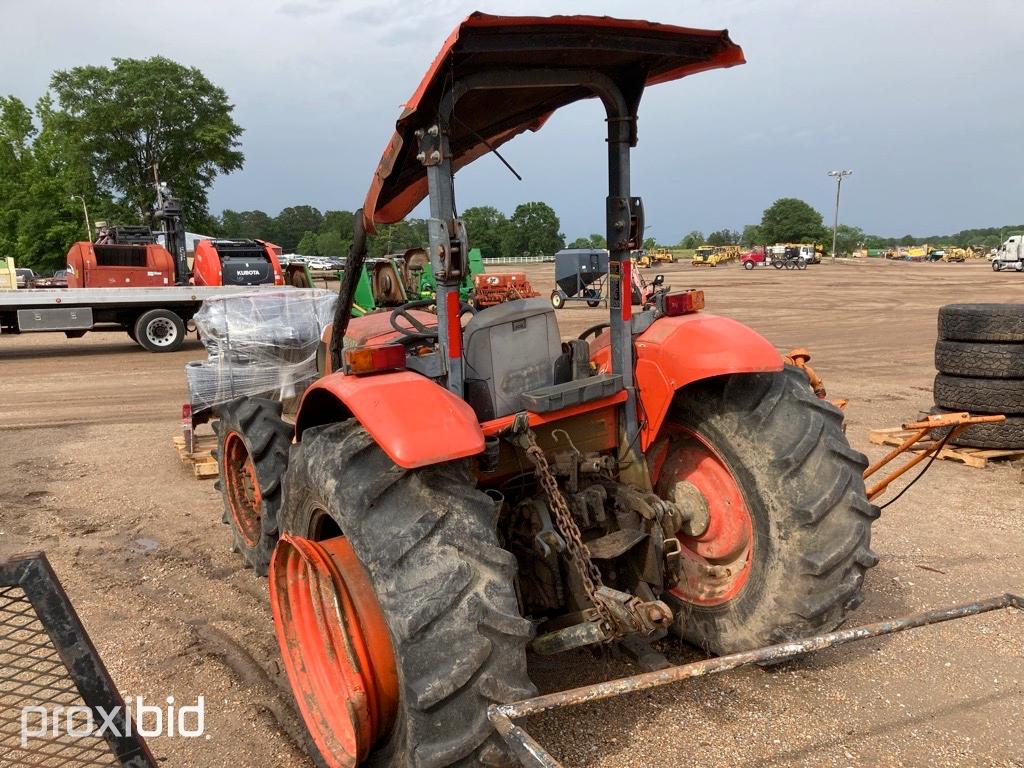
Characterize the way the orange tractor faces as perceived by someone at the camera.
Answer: facing away from the viewer and to the left of the viewer

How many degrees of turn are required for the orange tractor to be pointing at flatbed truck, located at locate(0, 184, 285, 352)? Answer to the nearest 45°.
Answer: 0° — it already faces it

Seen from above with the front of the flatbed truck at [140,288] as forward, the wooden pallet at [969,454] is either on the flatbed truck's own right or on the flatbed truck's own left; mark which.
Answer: on the flatbed truck's own left

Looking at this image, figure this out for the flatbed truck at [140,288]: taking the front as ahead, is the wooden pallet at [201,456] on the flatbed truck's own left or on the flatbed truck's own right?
on the flatbed truck's own left

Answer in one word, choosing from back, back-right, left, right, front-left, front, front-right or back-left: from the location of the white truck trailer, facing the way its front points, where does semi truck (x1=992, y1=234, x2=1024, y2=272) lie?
back

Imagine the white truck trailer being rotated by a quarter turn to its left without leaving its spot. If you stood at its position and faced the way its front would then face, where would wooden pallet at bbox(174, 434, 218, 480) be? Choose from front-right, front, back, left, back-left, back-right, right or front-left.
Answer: front

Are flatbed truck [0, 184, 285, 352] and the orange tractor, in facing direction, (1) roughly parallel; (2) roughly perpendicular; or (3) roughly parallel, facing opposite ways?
roughly perpendicular

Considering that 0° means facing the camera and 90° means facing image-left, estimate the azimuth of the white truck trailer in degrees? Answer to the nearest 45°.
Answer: approximately 90°

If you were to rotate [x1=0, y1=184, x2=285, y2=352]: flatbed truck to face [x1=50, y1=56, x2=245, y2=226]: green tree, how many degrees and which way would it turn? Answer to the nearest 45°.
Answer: approximately 90° to its right

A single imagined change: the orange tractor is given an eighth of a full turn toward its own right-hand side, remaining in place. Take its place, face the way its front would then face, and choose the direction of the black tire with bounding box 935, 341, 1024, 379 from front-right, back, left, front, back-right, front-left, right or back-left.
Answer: front-right
